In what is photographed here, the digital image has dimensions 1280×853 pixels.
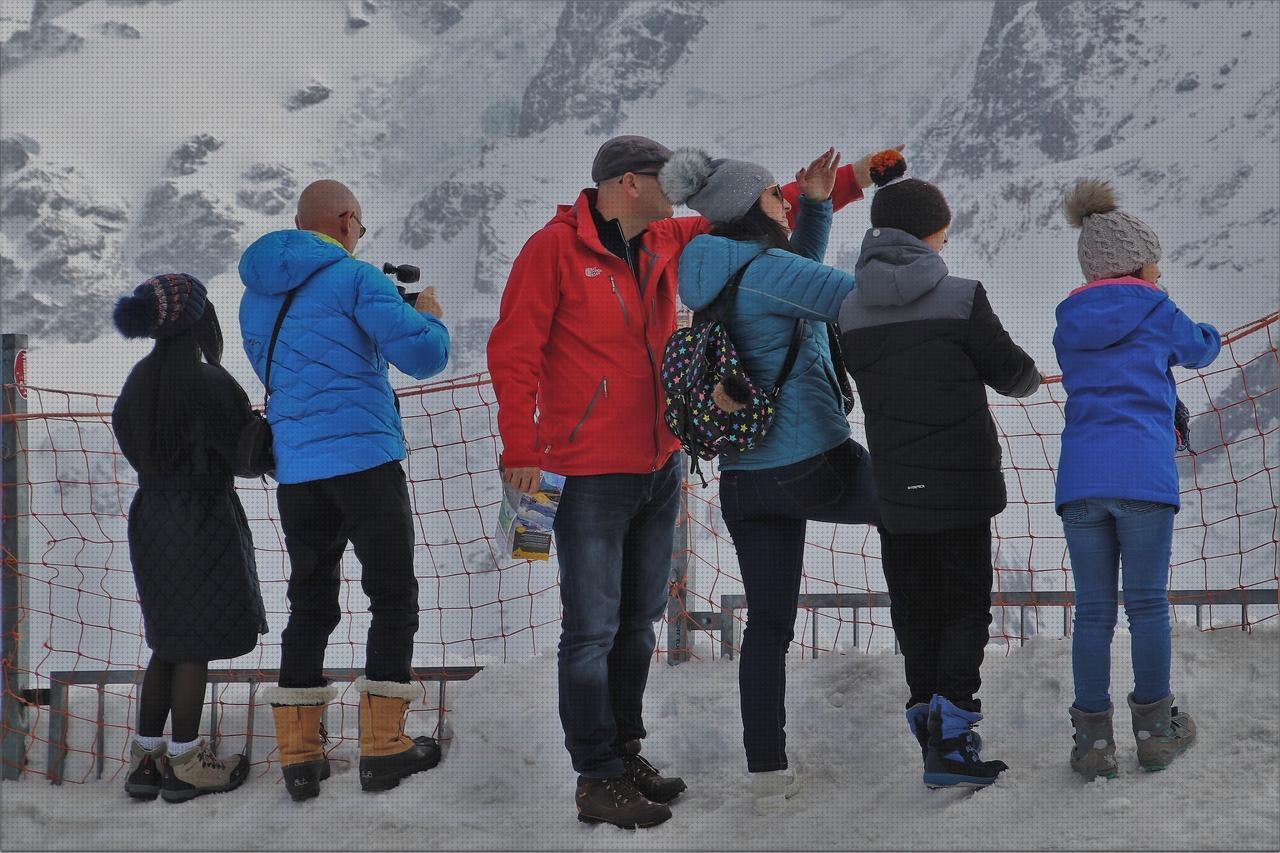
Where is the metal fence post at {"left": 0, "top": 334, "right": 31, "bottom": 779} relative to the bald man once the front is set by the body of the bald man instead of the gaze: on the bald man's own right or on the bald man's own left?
on the bald man's own left

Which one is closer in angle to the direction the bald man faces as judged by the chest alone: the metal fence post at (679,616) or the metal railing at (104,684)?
the metal fence post

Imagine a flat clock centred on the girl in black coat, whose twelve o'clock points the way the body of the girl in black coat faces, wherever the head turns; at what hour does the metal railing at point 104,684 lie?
The metal railing is roughly at 10 o'clock from the girl in black coat.

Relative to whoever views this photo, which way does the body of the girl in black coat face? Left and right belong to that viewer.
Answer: facing away from the viewer and to the right of the viewer

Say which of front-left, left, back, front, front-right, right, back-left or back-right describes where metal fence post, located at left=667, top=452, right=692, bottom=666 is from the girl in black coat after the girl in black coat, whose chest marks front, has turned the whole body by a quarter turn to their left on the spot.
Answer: back-right

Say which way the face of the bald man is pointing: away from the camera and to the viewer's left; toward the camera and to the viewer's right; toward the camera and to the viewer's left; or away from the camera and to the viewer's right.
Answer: away from the camera and to the viewer's right

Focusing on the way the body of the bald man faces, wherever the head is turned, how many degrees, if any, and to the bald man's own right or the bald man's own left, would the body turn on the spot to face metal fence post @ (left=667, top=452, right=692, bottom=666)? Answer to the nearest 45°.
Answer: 0° — they already face it

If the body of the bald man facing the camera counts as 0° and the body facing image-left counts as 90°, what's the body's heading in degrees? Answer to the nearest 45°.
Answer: approximately 225°
